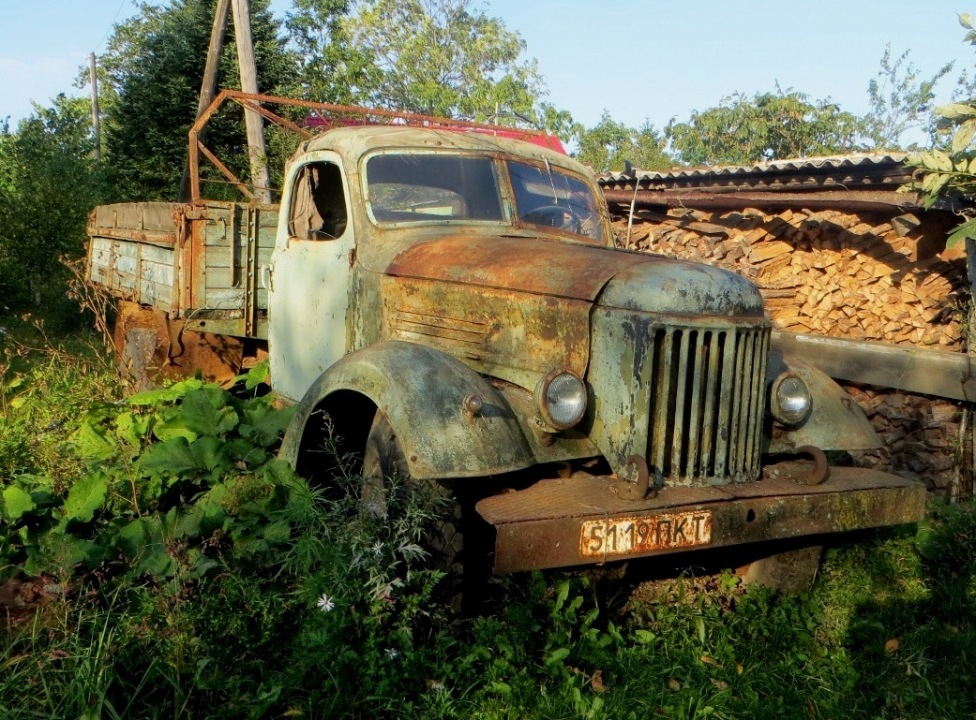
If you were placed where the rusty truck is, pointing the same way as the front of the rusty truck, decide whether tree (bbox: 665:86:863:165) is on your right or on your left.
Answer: on your left

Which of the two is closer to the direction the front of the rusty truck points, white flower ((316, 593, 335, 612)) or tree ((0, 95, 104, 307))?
the white flower

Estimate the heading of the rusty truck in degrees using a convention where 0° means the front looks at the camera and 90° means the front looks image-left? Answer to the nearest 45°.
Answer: approximately 315°

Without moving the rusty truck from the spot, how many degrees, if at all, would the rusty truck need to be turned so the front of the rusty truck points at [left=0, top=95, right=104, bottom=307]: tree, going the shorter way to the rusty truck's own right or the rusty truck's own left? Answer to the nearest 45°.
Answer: approximately 180°

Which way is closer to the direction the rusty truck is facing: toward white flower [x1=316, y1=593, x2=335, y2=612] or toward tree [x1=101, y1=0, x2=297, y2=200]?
the white flower

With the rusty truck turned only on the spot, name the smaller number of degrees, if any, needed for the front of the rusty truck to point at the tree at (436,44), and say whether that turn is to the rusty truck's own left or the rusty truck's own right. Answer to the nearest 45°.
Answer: approximately 135° to the rusty truck's own left

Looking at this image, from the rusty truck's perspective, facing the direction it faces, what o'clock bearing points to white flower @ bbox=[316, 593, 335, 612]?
The white flower is roughly at 3 o'clock from the rusty truck.

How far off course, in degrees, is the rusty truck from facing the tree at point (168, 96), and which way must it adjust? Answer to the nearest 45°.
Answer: approximately 180°

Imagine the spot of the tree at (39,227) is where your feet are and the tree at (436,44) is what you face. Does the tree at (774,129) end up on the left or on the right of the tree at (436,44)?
right
